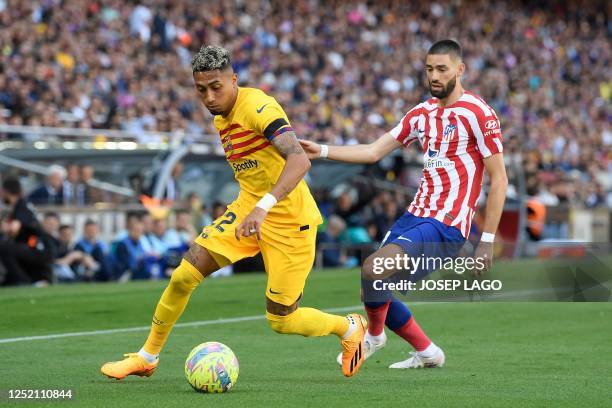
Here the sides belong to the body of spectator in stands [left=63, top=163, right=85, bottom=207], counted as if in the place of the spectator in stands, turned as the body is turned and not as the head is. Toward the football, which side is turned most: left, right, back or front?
front

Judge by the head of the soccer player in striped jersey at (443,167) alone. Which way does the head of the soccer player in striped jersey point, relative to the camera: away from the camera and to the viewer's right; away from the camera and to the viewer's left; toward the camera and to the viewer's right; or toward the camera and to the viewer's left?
toward the camera and to the viewer's left

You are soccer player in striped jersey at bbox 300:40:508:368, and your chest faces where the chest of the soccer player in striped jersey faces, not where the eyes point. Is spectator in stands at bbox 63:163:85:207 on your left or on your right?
on your right

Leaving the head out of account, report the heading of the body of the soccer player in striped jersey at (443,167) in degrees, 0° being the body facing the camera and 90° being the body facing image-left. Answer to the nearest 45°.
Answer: approximately 45°

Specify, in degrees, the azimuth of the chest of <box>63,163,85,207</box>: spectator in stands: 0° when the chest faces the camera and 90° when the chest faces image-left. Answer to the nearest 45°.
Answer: approximately 0°

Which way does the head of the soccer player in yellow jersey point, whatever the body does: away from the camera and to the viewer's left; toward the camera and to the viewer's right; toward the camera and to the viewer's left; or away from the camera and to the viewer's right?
toward the camera and to the viewer's left

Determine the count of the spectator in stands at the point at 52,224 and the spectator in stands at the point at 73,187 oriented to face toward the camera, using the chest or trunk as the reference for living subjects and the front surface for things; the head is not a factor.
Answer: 2

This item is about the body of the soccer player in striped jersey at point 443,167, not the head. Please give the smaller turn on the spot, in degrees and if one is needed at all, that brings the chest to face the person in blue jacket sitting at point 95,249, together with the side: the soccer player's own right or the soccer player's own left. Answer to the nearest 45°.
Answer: approximately 90° to the soccer player's own right

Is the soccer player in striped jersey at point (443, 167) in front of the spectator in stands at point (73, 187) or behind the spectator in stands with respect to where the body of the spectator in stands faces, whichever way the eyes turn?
in front
